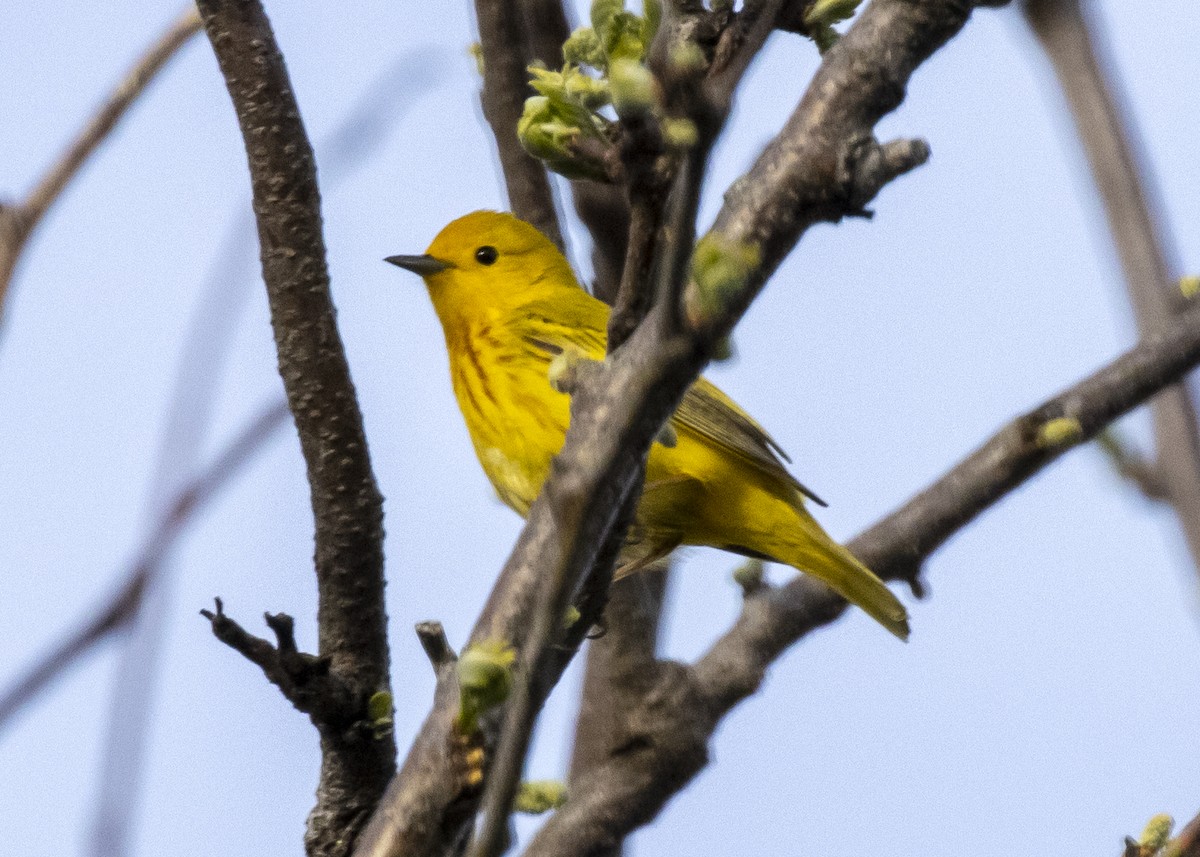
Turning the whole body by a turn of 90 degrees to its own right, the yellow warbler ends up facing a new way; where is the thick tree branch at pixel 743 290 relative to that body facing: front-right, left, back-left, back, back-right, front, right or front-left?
back

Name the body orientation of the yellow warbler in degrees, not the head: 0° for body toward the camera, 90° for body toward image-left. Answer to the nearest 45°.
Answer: approximately 90°
